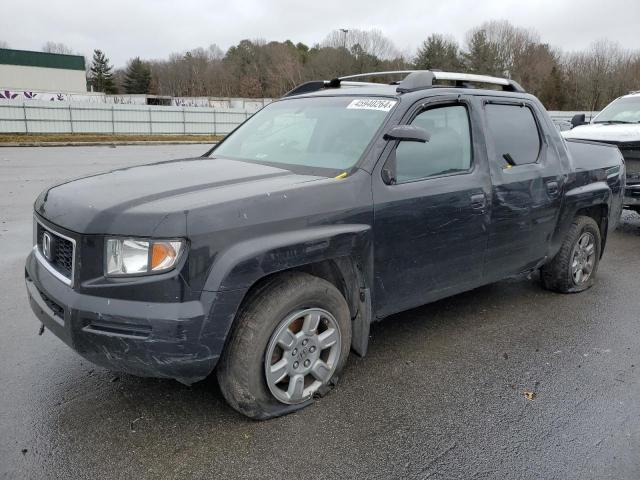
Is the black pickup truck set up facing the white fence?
no

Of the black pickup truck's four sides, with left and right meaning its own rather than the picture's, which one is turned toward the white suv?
back

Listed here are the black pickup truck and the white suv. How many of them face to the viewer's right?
0

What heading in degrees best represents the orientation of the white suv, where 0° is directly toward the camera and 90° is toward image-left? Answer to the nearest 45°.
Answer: approximately 45°

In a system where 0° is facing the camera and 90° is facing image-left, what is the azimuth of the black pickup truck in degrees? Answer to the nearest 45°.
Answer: approximately 45°
